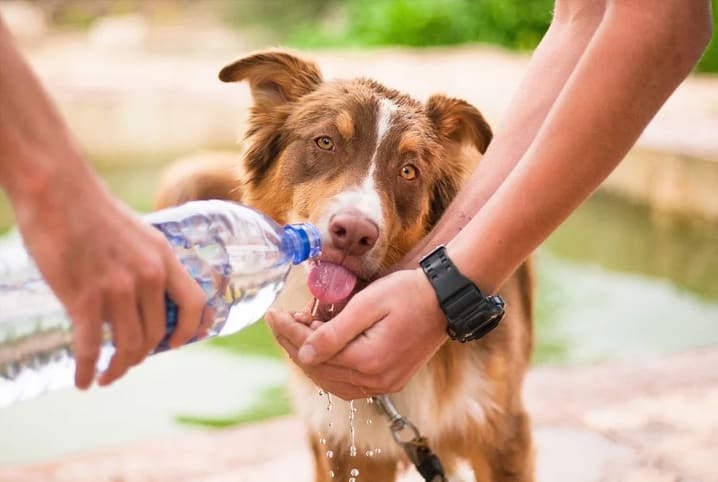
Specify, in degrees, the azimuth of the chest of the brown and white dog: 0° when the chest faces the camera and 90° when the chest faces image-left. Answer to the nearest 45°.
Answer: approximately 0°

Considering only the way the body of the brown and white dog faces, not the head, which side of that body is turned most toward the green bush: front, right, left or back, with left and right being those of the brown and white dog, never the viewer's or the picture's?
back
